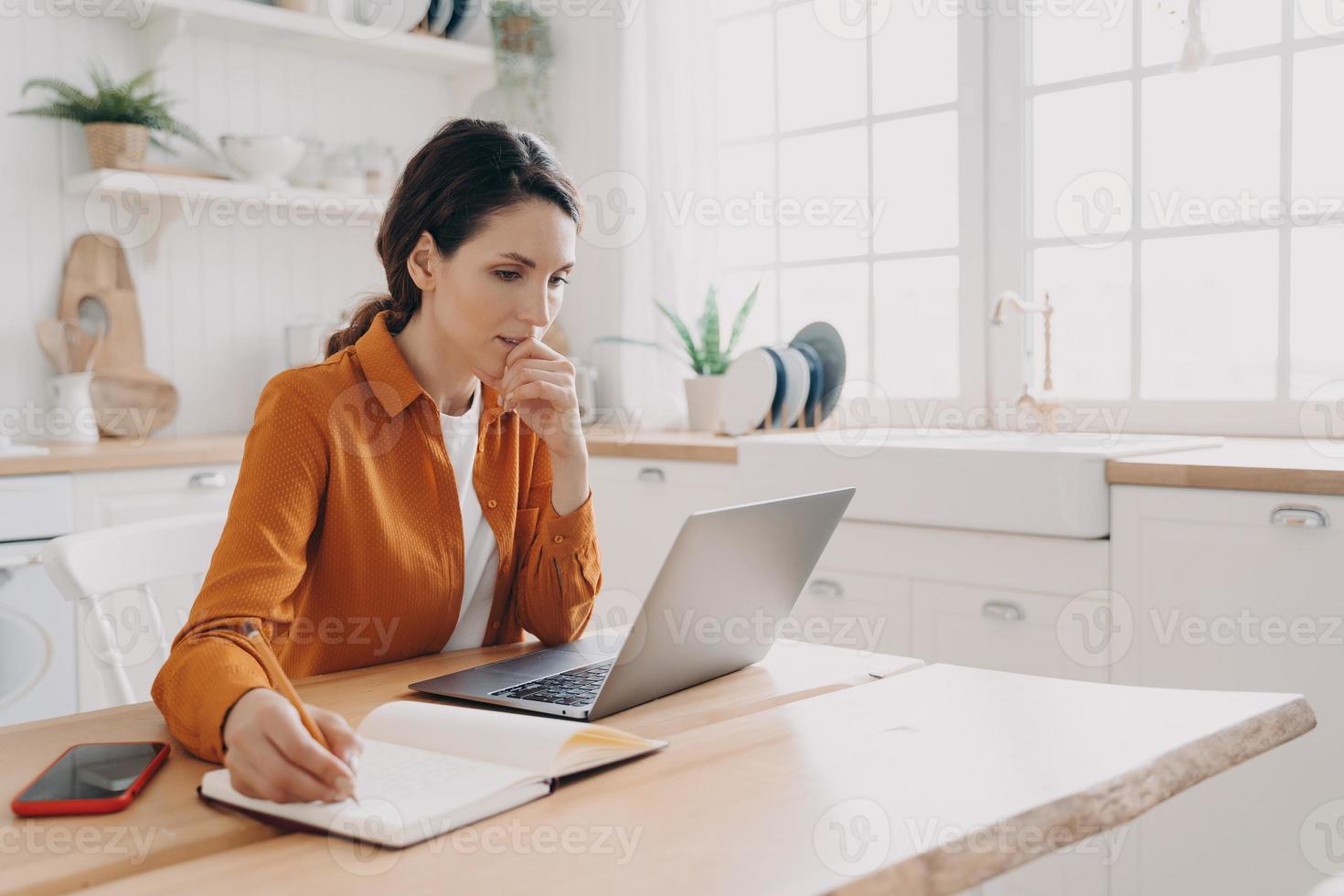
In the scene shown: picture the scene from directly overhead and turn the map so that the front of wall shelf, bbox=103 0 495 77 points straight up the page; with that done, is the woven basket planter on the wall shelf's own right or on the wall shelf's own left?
on the wall shelf's own right

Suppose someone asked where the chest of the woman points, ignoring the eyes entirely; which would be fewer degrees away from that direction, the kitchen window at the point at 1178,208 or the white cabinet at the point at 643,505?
the kitchen window

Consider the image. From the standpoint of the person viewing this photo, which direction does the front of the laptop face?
facing away from the viewer and to the left of the viewer

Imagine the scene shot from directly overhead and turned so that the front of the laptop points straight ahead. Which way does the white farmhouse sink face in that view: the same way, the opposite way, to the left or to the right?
to the left

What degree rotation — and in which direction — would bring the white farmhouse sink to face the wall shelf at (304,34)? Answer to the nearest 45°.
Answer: approximately 45° to its right

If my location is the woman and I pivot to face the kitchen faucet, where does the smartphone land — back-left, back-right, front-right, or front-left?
back-right

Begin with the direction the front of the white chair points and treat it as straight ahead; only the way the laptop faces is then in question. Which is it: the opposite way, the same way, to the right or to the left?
the opposite way

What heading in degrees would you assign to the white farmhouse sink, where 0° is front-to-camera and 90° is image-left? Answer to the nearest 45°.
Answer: approximately 45°

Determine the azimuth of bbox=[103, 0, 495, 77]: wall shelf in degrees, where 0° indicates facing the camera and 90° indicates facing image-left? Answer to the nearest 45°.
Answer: approximately 315°

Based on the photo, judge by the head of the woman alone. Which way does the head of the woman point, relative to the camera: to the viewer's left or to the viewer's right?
to the viewer's right

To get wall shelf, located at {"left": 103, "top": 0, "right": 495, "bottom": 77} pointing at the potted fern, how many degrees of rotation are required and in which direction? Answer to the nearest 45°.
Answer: approximately 135° to its right
